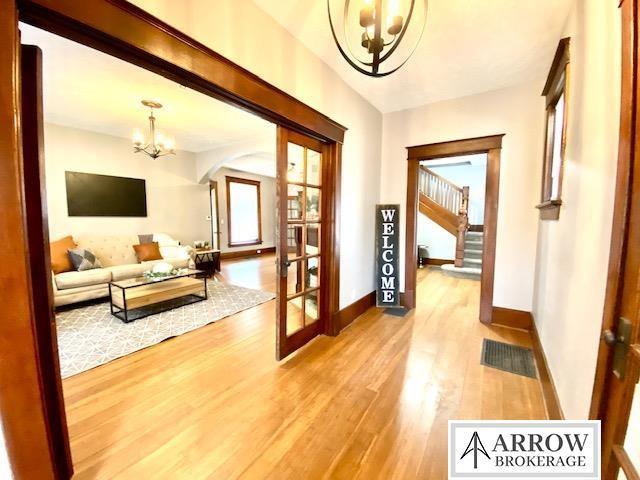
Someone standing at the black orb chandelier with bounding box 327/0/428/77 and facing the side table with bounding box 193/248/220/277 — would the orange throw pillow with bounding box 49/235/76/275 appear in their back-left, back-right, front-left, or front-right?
front-left

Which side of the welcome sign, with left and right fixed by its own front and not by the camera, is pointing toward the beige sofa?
right

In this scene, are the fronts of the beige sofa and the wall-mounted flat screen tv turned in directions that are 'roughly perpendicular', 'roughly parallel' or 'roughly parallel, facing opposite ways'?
roughly parallel

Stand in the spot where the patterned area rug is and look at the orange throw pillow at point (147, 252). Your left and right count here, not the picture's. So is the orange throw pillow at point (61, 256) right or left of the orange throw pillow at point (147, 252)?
left

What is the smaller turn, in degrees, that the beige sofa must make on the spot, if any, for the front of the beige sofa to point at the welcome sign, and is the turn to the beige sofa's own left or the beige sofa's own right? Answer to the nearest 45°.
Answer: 0° — it already faces it

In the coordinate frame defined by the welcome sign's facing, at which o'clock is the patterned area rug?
The patterned area rug is roughly at 2 o'clock from the welcome sign.

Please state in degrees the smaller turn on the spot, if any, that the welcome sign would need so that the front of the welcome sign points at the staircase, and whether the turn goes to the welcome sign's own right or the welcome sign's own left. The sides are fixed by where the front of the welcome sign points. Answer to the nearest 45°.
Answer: approximately 135° to the welcome sign's own left

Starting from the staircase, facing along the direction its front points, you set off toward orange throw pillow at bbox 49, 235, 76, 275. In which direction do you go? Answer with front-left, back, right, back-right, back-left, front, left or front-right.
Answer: front-right

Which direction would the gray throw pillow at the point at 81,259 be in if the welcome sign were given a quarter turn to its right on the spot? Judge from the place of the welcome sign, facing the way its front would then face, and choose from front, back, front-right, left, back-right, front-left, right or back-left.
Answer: front

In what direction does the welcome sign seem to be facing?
toward the camera

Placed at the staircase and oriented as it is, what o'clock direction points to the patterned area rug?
The patterned area rug is roughly at 1 o'clock from the staircase.

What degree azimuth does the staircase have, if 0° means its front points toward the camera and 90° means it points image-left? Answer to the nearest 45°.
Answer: approximately 0°

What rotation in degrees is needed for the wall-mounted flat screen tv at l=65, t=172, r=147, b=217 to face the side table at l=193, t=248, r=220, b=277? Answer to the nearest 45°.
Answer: approximately 45° to its left

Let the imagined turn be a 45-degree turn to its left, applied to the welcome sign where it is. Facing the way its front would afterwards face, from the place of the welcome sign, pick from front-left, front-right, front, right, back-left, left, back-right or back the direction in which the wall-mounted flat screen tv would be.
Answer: back-right

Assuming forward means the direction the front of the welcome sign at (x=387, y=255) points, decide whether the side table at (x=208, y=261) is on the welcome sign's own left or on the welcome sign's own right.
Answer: on the welcome sign's own right

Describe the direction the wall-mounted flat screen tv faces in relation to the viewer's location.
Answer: facing the viewer and to the right of the viewer

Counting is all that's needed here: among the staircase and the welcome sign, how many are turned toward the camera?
2

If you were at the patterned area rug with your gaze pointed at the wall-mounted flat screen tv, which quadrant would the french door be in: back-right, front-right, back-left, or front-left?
back-right
